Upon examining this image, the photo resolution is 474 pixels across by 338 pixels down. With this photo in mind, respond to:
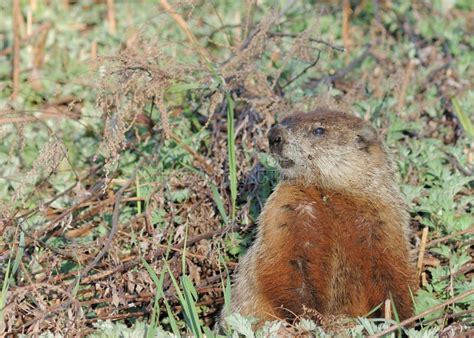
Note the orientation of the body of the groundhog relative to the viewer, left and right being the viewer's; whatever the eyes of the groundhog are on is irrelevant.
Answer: facing the viewer and to the left of the viewer
